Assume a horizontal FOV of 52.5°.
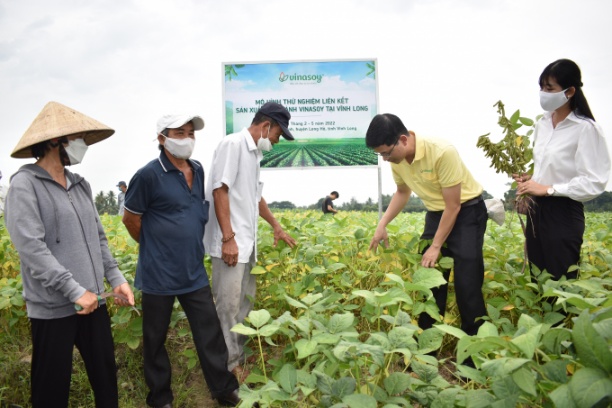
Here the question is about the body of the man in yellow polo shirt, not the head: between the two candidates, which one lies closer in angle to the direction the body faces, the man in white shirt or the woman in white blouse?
the man in white shirt

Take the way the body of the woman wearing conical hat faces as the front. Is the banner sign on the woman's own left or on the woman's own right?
on the woman's own left

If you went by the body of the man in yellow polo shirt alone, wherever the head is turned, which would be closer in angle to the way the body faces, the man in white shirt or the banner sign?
the man in white shirt

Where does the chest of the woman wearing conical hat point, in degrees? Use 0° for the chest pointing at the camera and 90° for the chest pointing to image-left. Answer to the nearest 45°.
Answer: approximately 315°
